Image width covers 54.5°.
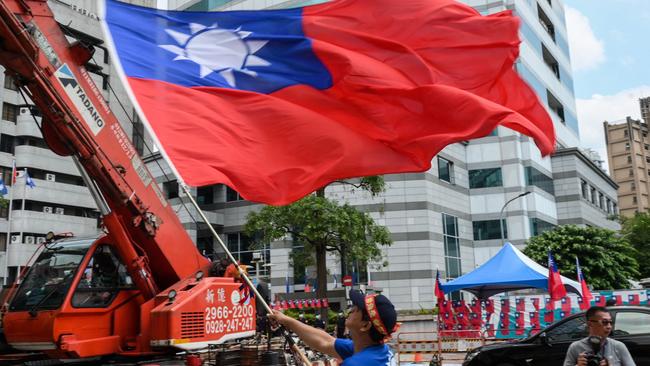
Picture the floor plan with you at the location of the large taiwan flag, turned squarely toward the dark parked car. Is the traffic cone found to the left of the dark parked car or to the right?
left

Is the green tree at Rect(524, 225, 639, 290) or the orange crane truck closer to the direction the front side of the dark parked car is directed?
the orange crane truck

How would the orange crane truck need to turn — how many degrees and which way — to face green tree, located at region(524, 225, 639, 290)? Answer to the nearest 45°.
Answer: approximately 180°

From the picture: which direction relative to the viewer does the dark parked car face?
to the viewer's left

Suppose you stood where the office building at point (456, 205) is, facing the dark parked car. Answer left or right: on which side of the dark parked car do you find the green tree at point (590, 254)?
left

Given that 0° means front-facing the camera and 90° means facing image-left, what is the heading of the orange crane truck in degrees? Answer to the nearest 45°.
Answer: approximately 45°

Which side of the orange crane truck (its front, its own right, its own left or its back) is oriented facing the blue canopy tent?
back

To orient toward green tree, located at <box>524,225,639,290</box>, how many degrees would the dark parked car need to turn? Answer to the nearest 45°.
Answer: approximately 90° to its right

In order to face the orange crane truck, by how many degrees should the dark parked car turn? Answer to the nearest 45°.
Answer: approximately 45° to its left
